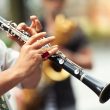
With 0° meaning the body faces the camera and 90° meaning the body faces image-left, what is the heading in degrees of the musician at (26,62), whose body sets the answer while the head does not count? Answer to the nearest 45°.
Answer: approximately 270°
